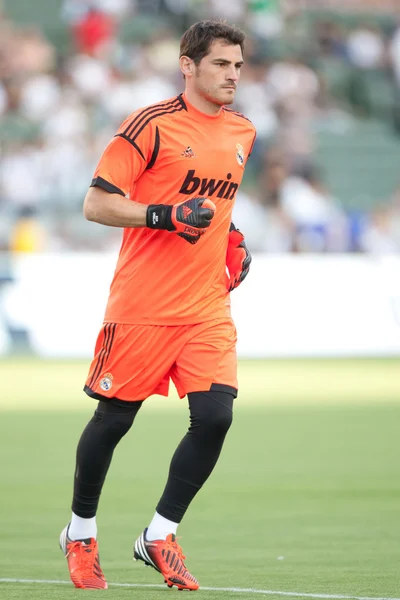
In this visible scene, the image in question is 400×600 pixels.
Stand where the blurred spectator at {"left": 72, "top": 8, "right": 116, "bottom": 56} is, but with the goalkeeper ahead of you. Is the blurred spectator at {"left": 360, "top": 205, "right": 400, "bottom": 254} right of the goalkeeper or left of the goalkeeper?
left

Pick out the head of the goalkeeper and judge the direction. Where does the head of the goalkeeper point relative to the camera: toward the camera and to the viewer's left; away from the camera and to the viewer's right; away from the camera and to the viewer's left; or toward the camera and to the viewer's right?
toward the camera and to the viewer's right

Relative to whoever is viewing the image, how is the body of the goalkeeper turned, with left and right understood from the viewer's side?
facing the viewer and to the right of the viewer

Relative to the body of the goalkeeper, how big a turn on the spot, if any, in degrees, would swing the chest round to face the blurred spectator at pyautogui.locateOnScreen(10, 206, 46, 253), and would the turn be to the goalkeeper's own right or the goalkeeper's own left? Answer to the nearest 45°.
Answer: approximately 135° to the goalkeeper's own left

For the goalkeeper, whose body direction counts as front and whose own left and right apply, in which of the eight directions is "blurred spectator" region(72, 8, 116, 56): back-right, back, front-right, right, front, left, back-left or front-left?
back-left

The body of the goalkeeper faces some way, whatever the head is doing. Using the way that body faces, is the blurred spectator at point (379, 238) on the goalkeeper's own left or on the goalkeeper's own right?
on the goalkeeper's own left

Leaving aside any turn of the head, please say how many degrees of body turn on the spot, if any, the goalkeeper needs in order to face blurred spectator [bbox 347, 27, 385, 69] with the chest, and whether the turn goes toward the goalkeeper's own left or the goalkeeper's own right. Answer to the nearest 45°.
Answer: approximately 135° to the goalkeeper's own left
